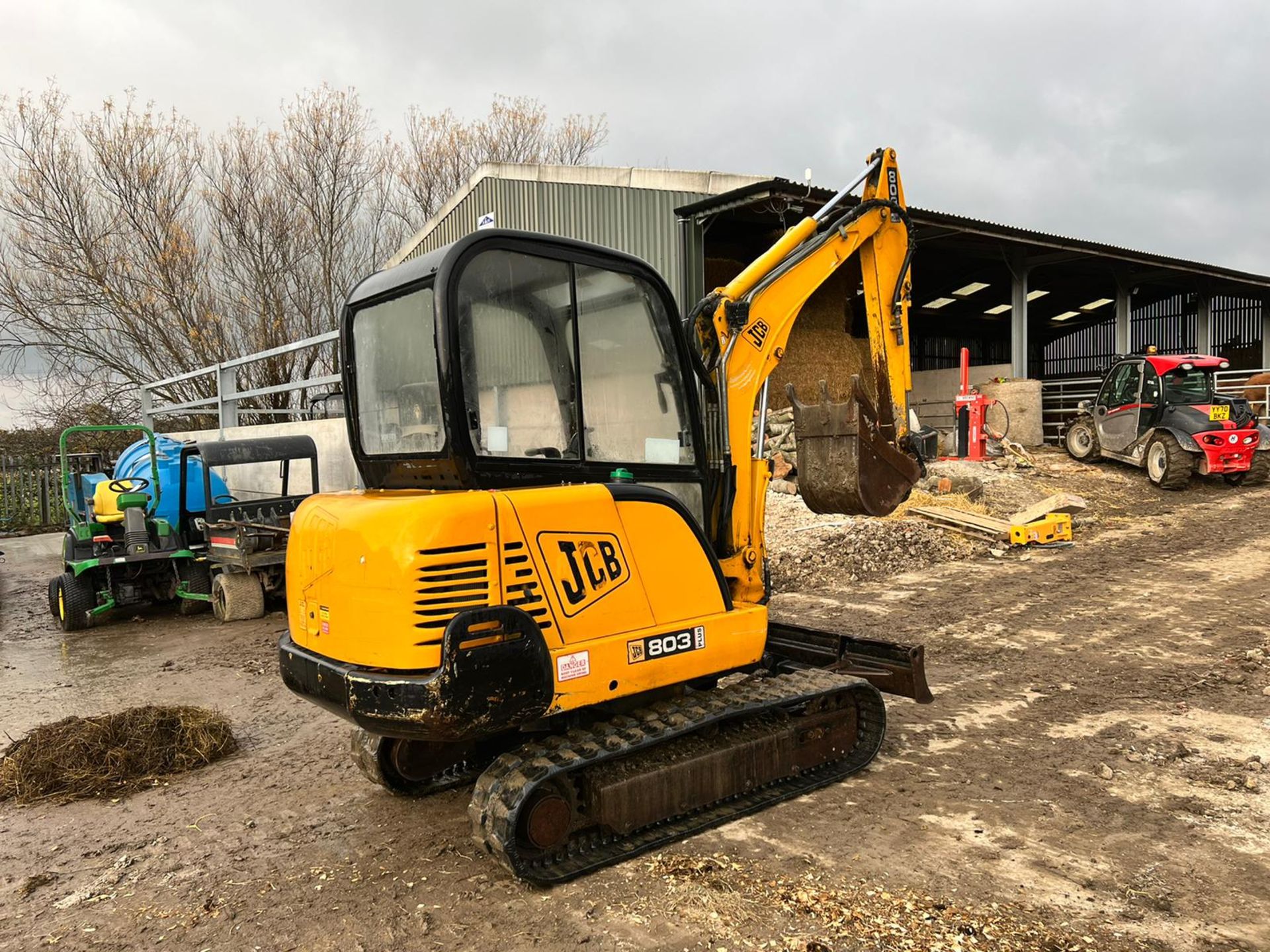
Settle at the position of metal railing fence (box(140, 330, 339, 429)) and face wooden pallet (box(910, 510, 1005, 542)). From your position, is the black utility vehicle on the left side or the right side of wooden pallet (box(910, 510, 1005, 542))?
right

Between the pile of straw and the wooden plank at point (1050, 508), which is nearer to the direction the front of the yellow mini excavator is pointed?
the wooden plank

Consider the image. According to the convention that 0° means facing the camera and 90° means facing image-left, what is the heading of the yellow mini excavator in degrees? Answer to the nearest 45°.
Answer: approximately 225°

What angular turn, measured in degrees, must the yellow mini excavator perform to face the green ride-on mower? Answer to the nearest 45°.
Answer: approximately 90° to its left
